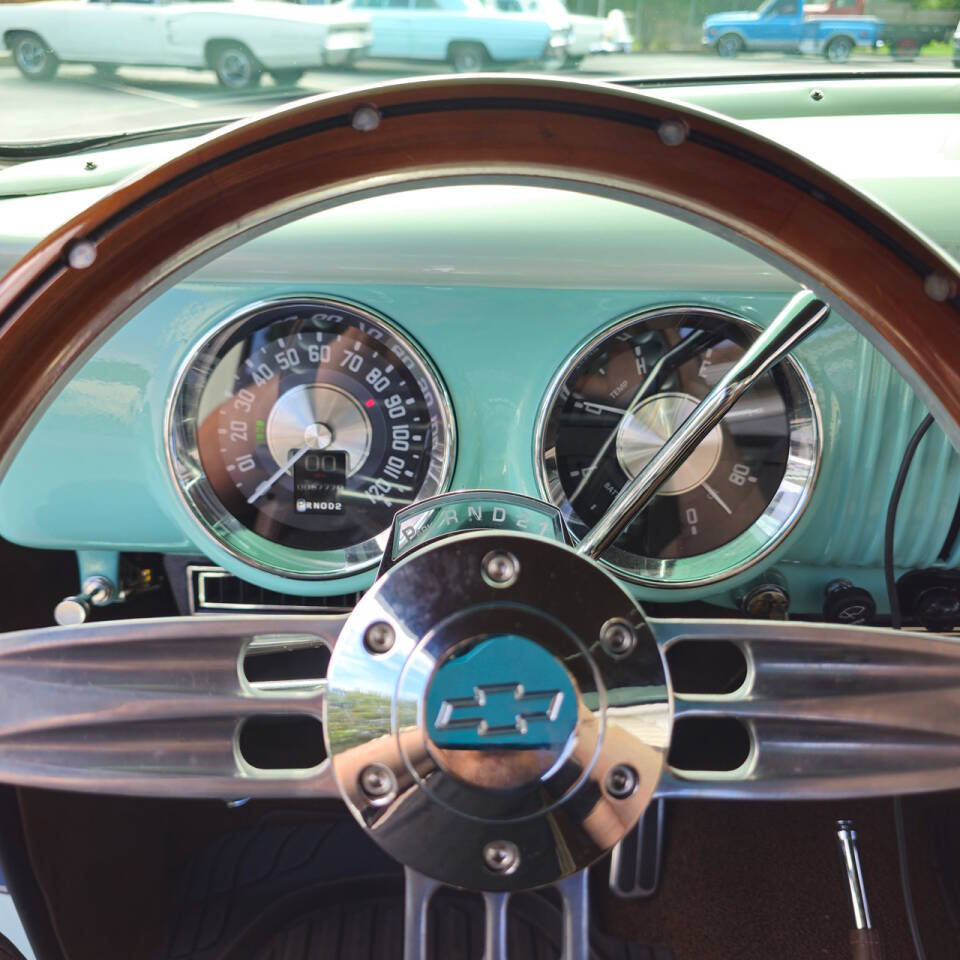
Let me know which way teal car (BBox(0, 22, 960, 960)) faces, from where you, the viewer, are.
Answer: facing away from the viewer

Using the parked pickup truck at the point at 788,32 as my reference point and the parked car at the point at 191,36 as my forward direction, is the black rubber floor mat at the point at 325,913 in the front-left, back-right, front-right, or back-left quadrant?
front-left

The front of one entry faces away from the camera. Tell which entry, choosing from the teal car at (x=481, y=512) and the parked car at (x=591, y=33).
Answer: the teal car

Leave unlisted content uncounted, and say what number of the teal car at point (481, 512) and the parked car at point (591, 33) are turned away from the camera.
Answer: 1

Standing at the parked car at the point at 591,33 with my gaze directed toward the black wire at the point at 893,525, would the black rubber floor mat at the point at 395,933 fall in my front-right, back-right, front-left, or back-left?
front-right
